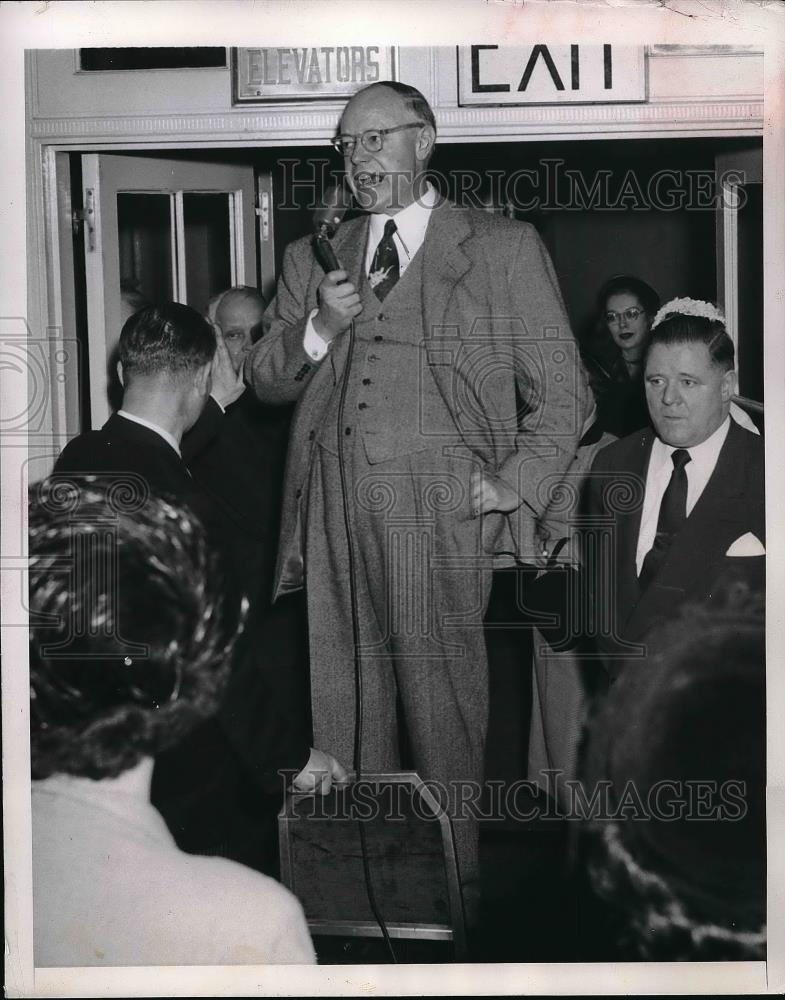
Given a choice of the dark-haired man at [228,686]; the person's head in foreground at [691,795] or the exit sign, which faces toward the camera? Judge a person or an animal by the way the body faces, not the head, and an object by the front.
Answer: the exit sign

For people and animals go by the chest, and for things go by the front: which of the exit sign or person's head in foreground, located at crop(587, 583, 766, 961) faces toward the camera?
the exit sign

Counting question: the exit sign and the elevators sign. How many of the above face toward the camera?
2

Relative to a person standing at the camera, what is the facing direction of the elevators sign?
facing the viewer

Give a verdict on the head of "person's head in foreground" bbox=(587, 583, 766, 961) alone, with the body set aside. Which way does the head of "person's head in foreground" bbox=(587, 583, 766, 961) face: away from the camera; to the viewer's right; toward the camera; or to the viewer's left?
away from the camera

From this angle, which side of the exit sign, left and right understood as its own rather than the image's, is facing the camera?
front

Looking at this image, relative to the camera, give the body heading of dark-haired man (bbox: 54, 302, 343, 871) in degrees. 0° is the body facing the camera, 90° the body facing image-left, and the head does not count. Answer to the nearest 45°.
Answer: approximately 225°

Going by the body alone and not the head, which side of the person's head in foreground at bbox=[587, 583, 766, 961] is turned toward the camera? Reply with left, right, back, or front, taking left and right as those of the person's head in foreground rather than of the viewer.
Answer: back

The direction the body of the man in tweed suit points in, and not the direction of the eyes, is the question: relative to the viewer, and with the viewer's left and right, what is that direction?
facing the viewer and to the left of the viewer

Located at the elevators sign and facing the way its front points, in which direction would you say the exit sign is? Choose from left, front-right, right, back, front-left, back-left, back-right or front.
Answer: left
